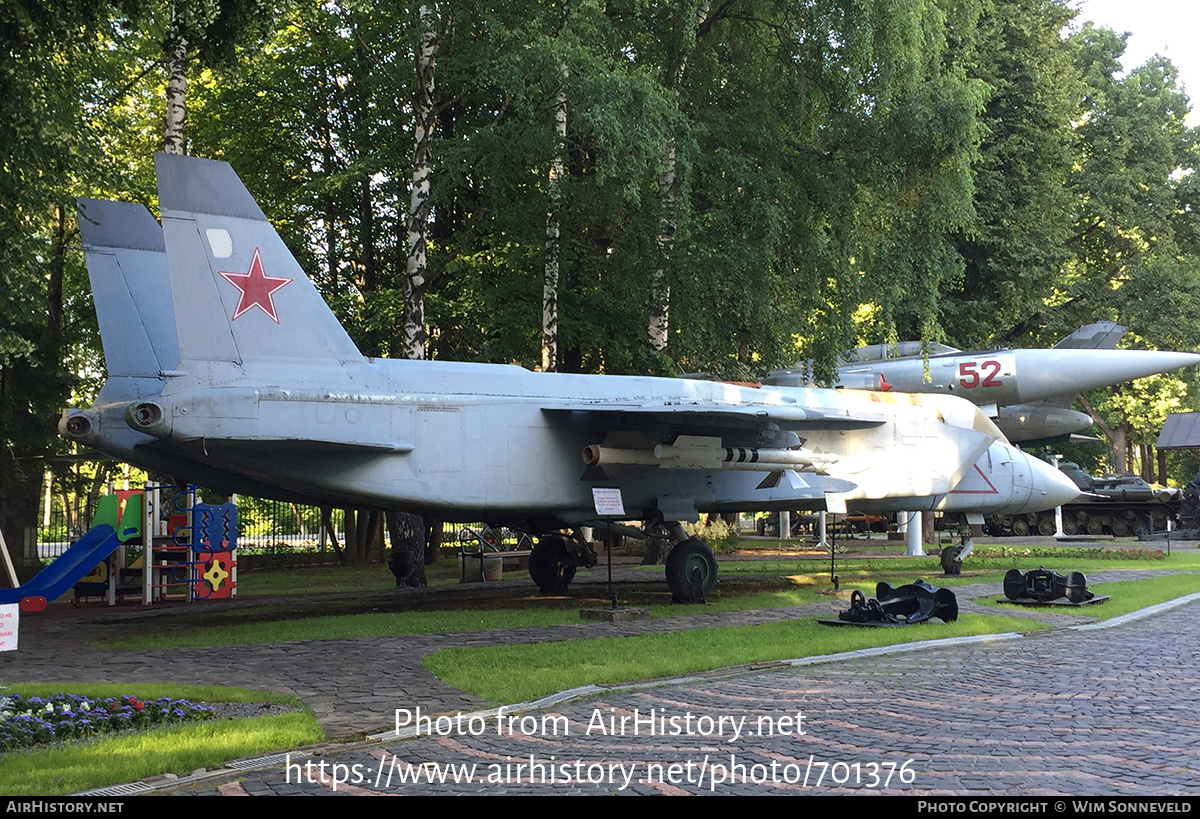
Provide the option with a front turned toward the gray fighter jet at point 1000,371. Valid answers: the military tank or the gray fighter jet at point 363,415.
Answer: the gray fighter jet at point 363,415

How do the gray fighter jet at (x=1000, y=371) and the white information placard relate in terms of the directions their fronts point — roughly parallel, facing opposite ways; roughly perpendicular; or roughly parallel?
roughly perpendicular

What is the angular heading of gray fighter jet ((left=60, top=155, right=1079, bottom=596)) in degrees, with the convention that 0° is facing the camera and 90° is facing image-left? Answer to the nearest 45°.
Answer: approximately 225°

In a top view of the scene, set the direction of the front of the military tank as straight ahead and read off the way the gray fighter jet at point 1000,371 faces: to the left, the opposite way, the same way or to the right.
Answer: the opposite way
